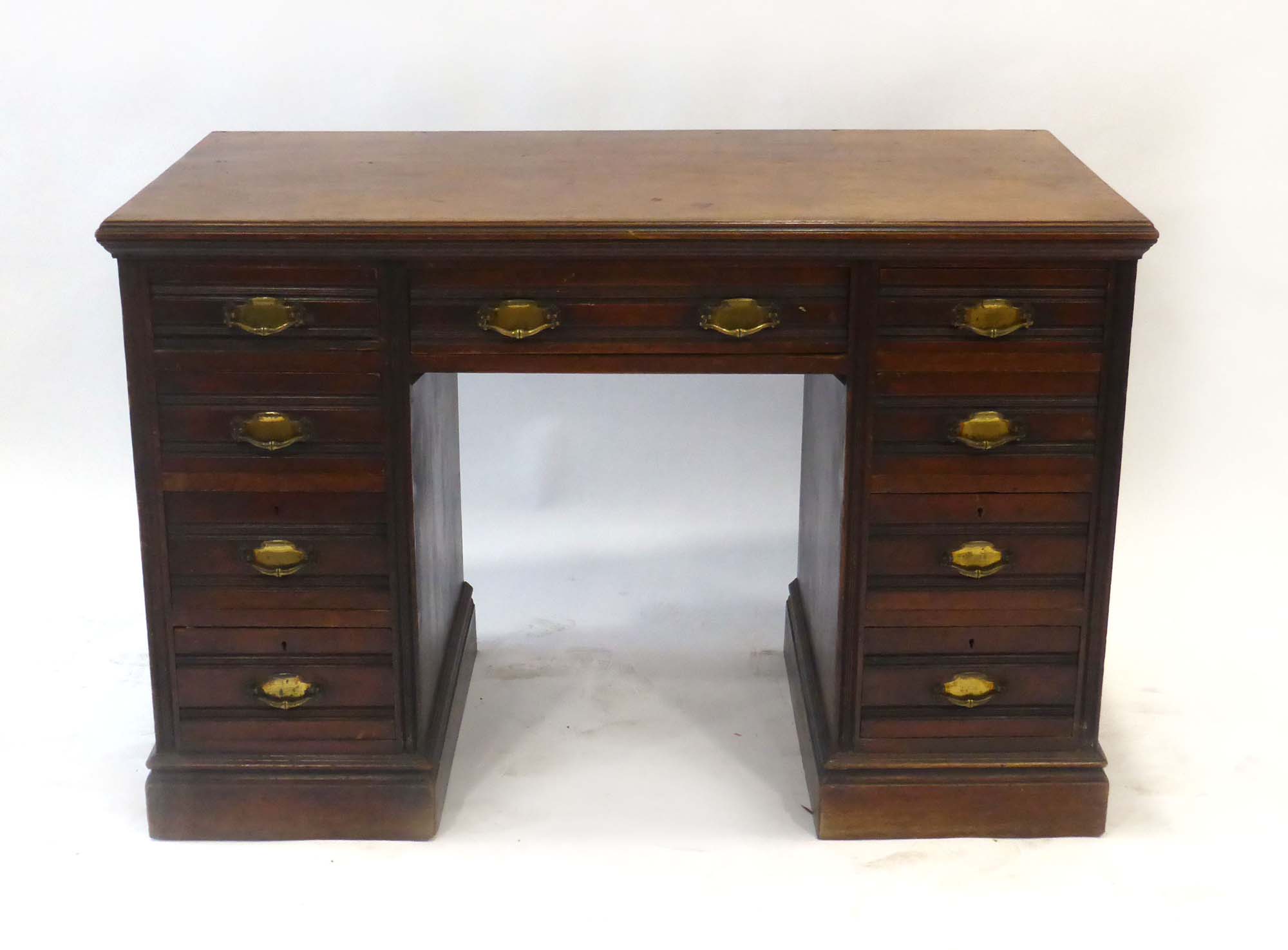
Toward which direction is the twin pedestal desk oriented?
toward the camera
